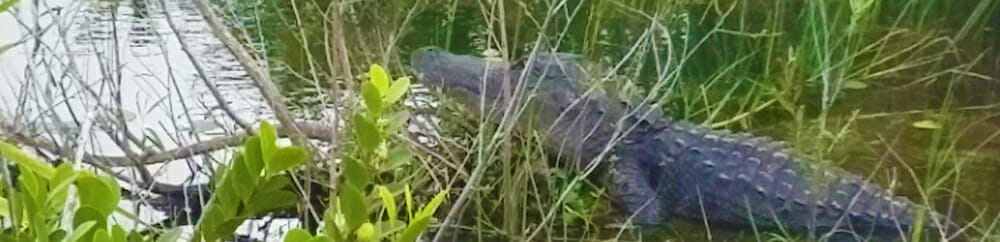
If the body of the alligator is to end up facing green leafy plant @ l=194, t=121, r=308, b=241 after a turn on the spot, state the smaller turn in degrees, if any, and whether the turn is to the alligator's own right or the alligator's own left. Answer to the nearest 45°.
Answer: approximately 45° to the alligator's own left

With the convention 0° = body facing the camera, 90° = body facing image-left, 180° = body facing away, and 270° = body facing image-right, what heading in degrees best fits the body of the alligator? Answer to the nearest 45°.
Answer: approximately 90°

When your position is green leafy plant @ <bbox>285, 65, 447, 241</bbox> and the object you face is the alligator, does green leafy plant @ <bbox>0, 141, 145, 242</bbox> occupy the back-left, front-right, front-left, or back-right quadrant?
back-left

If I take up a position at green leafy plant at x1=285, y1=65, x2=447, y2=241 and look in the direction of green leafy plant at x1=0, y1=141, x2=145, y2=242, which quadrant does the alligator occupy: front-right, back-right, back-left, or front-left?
back-right

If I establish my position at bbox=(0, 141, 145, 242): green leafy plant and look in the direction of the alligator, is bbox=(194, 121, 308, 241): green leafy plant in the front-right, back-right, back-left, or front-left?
front-right
